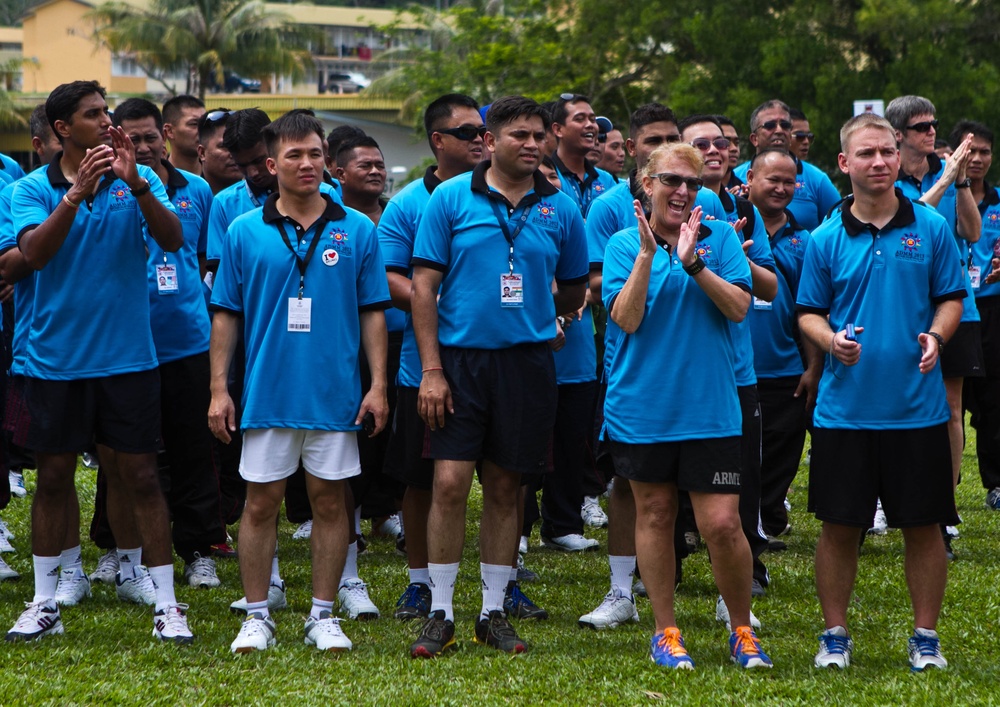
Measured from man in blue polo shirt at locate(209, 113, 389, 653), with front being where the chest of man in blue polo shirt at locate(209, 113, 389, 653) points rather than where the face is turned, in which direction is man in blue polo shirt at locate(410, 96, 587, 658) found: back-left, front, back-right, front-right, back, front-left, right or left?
left

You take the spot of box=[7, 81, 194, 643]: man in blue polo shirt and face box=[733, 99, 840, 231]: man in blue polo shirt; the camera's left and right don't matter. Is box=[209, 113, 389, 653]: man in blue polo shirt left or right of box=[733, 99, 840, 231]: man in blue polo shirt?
right

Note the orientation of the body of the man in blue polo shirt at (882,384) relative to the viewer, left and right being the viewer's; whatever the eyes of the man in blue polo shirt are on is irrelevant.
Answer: facing the viewer

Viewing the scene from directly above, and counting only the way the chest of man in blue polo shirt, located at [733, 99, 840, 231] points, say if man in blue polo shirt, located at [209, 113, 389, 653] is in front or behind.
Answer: in front

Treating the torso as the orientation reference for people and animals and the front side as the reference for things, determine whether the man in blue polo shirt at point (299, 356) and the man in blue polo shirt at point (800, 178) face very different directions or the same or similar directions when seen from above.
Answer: same or similar directions

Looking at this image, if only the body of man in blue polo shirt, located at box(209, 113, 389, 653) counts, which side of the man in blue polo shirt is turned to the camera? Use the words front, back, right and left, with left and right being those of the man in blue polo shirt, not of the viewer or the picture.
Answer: front

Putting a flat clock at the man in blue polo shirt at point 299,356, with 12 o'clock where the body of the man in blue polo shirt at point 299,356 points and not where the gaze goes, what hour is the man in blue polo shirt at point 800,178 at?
the man in blue polo shirt at point 800,178 is roughly at 8 o'clock from the man in blue polo shirt at point 299,356.

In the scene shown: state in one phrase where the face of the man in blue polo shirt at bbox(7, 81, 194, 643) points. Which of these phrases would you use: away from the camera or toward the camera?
toward the camera

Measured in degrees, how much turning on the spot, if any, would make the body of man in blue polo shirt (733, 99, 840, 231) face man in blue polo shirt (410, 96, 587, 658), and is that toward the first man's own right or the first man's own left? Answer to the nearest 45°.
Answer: approximately 45° to the first man's own right

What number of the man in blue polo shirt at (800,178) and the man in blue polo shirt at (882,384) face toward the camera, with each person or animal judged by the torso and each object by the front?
2

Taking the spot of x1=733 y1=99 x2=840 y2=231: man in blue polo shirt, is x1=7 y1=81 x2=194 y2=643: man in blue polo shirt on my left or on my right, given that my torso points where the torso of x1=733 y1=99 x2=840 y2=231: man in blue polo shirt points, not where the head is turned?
on my right

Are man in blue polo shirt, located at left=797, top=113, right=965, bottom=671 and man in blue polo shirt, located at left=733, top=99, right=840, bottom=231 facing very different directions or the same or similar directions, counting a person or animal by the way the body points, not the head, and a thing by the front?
same or similar directions

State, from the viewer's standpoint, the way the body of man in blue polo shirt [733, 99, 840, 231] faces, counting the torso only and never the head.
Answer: toward the camera

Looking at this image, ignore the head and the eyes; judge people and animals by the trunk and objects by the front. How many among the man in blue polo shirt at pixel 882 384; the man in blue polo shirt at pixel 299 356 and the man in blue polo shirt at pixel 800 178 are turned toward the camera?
3

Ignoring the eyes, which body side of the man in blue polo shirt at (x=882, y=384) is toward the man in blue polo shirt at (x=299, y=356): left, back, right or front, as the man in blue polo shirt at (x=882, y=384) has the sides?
right
